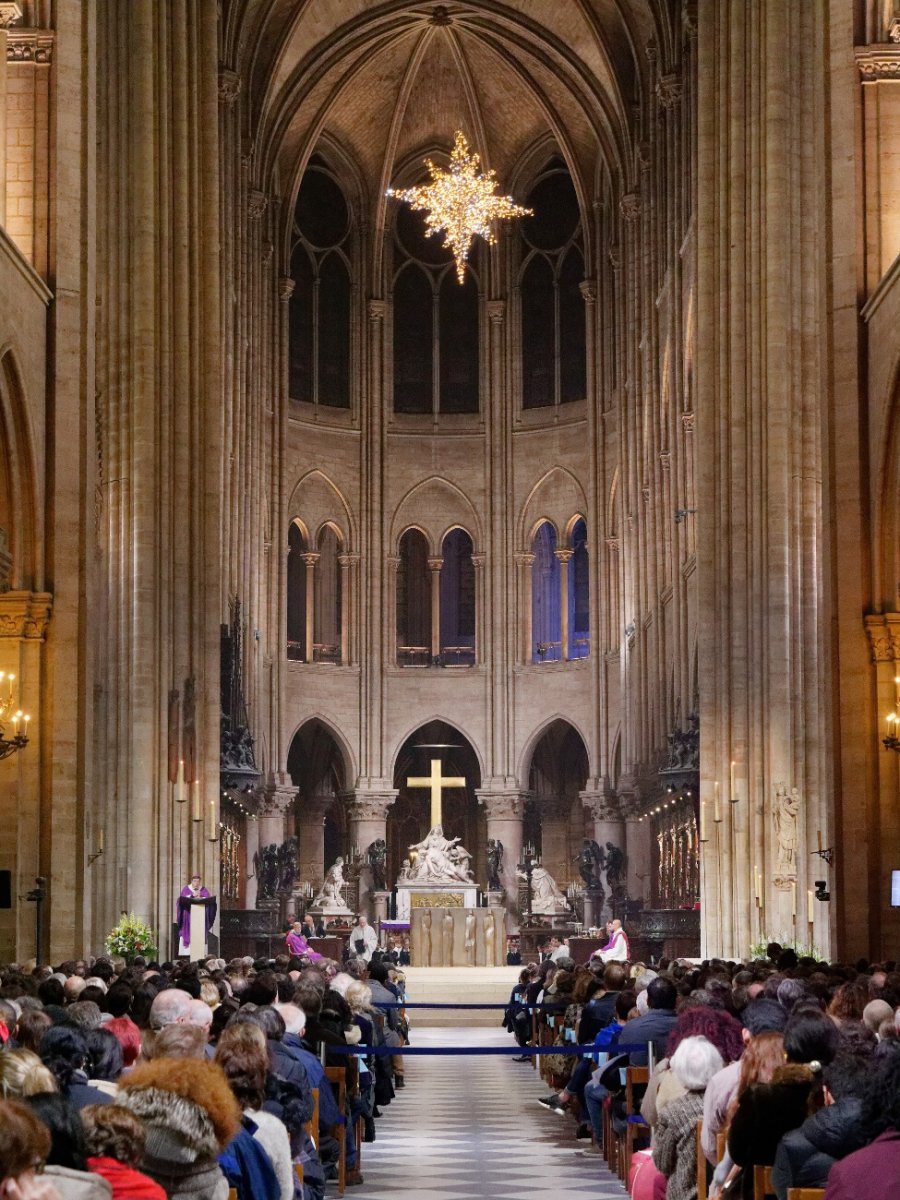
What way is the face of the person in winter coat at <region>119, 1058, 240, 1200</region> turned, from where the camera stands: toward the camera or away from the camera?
away from the camera

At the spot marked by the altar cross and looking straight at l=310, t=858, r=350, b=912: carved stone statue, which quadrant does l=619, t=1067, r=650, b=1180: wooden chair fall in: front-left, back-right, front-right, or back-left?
front-left

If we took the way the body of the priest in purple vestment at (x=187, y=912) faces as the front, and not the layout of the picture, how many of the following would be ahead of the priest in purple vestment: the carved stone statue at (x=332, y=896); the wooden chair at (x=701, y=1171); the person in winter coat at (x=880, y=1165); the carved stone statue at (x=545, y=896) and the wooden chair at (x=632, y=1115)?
3

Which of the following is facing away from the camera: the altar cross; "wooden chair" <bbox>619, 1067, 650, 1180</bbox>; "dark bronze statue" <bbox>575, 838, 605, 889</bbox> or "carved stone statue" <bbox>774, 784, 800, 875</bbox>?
the wooden chair

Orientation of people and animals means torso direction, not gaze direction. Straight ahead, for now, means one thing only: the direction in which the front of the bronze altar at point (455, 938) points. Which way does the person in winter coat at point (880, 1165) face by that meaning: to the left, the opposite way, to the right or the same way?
the opposite way

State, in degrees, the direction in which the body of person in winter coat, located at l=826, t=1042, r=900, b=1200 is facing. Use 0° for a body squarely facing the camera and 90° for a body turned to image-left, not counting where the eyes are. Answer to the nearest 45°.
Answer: approximately 180°

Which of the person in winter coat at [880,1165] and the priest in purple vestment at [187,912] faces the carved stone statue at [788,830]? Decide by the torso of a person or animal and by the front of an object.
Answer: the person in winter coat

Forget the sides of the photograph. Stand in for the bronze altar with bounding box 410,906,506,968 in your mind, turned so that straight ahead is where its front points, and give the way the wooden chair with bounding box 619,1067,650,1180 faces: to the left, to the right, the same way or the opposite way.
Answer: the opposite way

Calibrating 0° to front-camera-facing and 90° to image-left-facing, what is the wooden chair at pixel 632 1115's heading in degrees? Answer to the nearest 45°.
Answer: approximately 180°
